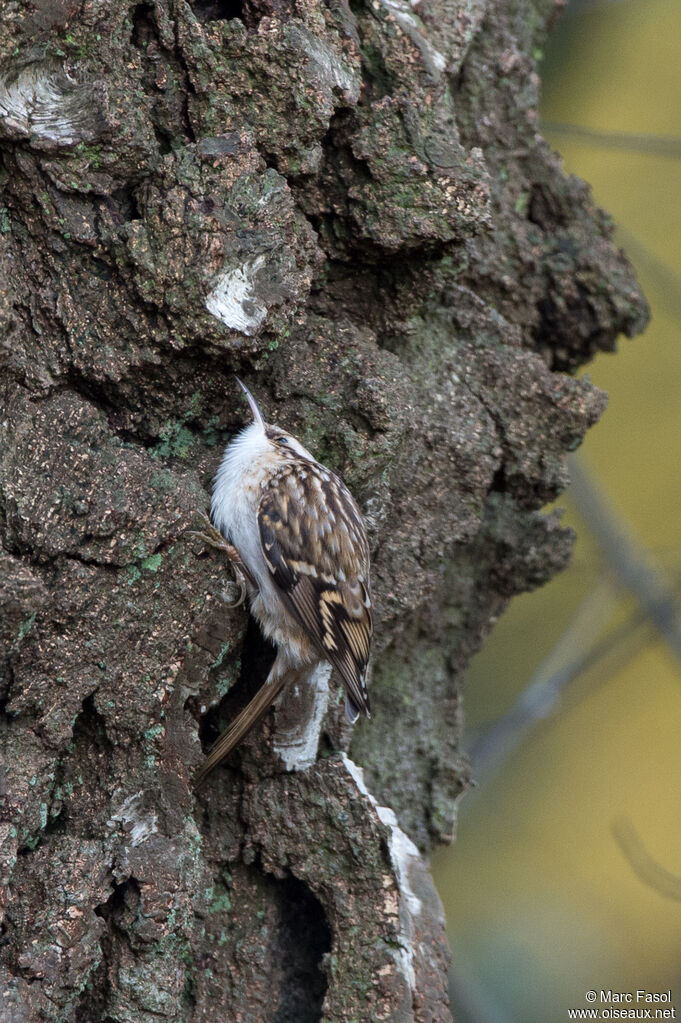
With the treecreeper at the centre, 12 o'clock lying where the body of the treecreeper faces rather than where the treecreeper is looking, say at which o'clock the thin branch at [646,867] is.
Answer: The thin branch is roughly at 5 o'clock from the treecreeper.

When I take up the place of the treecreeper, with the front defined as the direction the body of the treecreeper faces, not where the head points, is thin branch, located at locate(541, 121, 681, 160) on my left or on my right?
on my right

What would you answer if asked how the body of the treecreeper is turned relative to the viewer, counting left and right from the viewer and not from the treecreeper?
facing to the left of the viewer
